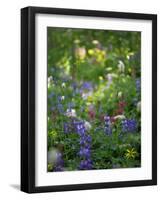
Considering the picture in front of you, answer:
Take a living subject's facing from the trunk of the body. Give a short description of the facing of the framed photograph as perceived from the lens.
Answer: facing the viewer and to the right of the viewer
